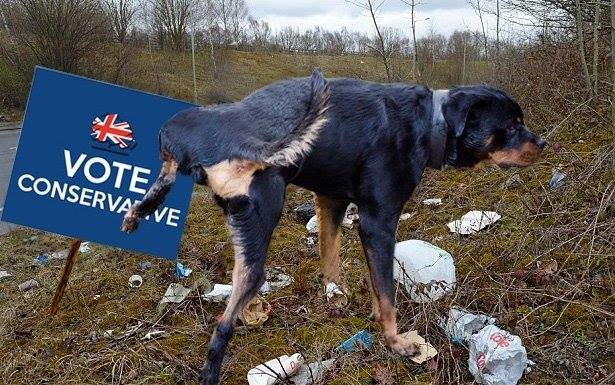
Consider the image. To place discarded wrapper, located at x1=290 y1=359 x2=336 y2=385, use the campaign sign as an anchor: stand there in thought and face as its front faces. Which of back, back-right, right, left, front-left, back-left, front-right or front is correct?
front-left

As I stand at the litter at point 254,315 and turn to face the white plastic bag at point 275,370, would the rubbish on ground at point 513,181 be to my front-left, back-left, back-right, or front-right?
back-left

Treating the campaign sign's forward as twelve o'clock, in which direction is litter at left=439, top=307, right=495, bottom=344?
The litter is roughly at 10 o'clock from the campaign sign.

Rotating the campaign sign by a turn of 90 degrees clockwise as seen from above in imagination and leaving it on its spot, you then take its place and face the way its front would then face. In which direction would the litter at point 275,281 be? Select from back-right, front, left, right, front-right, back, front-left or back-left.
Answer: back

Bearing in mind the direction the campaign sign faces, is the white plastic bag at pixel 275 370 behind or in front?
in front

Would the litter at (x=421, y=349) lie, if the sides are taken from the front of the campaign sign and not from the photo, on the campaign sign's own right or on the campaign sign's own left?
on the campaign sign's own left

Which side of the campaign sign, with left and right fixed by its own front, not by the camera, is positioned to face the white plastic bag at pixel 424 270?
left

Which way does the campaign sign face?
toward the camera

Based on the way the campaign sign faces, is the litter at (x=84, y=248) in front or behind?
behind

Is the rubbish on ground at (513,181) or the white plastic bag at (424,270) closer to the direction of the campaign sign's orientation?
the white plastic bag

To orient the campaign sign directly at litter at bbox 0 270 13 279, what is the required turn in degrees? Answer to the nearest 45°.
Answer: approximately 135° to its right

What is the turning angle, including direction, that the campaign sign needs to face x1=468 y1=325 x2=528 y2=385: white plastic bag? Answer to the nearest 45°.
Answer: approximately 45° to its left
